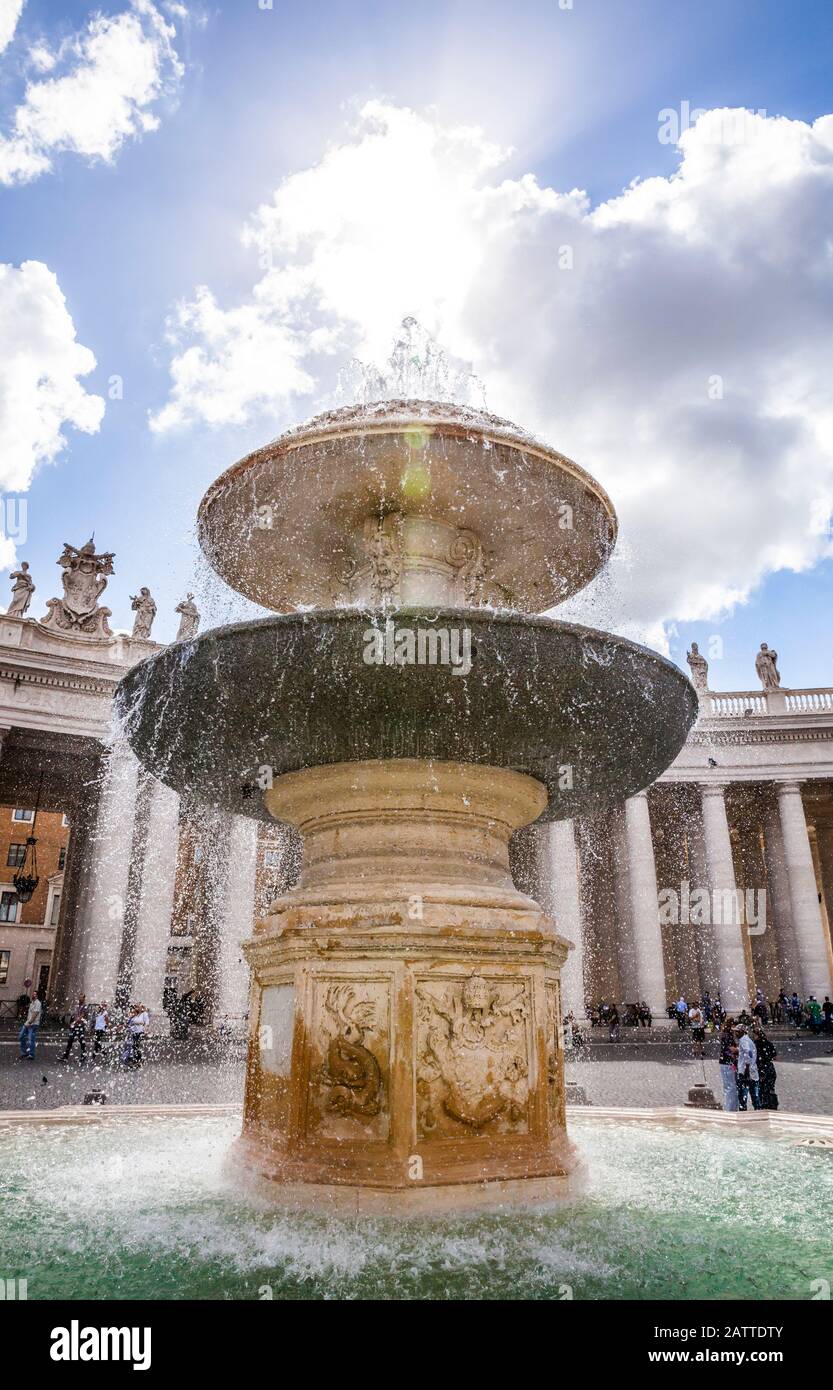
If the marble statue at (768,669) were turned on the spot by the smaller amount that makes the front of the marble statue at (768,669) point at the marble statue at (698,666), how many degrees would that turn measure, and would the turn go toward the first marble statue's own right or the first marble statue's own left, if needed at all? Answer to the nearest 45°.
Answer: approximately 45° to the first marble statue's own right

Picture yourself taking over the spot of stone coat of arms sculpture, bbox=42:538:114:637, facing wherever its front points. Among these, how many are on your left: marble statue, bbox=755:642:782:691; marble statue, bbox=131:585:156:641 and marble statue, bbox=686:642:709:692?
3

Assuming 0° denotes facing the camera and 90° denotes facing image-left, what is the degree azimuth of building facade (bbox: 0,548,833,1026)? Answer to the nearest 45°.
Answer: approximately 0°

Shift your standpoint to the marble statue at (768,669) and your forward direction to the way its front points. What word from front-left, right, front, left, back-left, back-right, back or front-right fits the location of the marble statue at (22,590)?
front-right

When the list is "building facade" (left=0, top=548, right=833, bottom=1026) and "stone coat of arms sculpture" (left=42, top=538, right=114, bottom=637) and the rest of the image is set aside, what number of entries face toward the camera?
2

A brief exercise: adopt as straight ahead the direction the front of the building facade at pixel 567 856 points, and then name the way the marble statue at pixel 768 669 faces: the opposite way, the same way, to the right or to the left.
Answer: the same way

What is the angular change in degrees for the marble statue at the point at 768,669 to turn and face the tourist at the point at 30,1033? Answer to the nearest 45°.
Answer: approximately 45° to its right

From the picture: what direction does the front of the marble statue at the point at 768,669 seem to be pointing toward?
toward the camera

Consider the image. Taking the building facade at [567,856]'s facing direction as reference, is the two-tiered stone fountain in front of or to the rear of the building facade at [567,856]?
in front

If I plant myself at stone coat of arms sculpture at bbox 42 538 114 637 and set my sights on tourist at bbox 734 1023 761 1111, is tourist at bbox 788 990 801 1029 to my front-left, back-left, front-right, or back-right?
front-left

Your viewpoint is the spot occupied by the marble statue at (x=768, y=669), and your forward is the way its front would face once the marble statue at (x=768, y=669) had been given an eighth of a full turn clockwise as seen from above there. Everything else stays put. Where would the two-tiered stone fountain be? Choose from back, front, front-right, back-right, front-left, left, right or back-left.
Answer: front-left

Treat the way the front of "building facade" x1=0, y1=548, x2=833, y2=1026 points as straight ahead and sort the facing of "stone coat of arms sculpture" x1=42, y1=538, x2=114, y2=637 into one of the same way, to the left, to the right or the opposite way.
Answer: the same way

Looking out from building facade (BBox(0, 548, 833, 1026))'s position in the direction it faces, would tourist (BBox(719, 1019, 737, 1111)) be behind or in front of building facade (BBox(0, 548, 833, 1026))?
in front

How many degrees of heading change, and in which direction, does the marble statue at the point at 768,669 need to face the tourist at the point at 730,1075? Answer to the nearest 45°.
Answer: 0° — it already faces them

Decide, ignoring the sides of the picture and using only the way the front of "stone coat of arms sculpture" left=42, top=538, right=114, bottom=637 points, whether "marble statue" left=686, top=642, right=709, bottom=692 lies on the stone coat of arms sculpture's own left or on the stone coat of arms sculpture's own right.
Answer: on the stone coat of arms sculpture's own left
